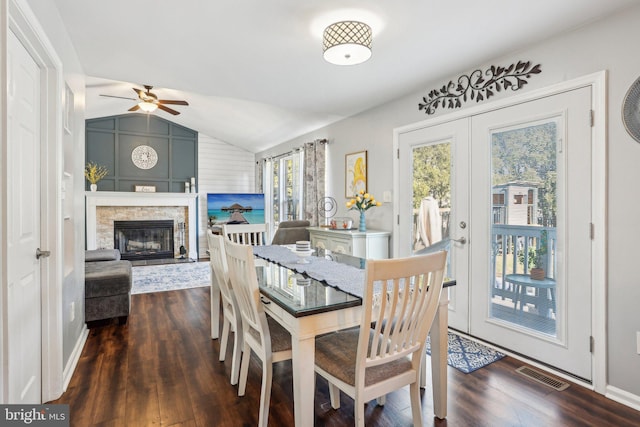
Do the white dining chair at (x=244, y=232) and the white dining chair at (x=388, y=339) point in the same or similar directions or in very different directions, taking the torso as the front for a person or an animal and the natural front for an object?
very different directions

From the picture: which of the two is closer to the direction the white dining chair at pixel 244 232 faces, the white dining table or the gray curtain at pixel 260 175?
the white dining table

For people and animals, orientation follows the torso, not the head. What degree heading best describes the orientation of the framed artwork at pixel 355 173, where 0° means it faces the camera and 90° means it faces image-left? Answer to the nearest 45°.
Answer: approximately 45°

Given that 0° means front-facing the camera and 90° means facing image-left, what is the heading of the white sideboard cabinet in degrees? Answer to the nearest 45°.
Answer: approximately 45°

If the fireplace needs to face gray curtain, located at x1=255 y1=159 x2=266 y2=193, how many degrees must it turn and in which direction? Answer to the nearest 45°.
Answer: approximately 90° to its left

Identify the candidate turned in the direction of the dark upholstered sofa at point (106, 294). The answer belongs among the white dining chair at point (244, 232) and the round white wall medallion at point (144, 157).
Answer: the round white wall medallion

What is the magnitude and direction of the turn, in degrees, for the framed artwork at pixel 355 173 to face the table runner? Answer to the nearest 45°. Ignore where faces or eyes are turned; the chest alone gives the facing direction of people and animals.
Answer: approximately 45° to its left

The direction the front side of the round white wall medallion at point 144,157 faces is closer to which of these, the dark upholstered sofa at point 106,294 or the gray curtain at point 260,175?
the dark upholstered sofa

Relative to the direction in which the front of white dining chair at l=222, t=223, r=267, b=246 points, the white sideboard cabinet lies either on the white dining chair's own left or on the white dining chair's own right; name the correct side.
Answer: on the white dining chair's own left

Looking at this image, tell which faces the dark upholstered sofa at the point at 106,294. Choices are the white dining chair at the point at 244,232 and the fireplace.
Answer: the fireplace

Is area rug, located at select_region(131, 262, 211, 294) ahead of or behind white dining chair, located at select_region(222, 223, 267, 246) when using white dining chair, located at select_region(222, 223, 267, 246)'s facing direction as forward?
behind

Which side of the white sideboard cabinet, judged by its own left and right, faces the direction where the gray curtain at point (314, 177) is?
right

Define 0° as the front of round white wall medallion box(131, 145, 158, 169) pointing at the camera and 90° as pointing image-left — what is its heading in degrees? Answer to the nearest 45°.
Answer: approximately 0°
